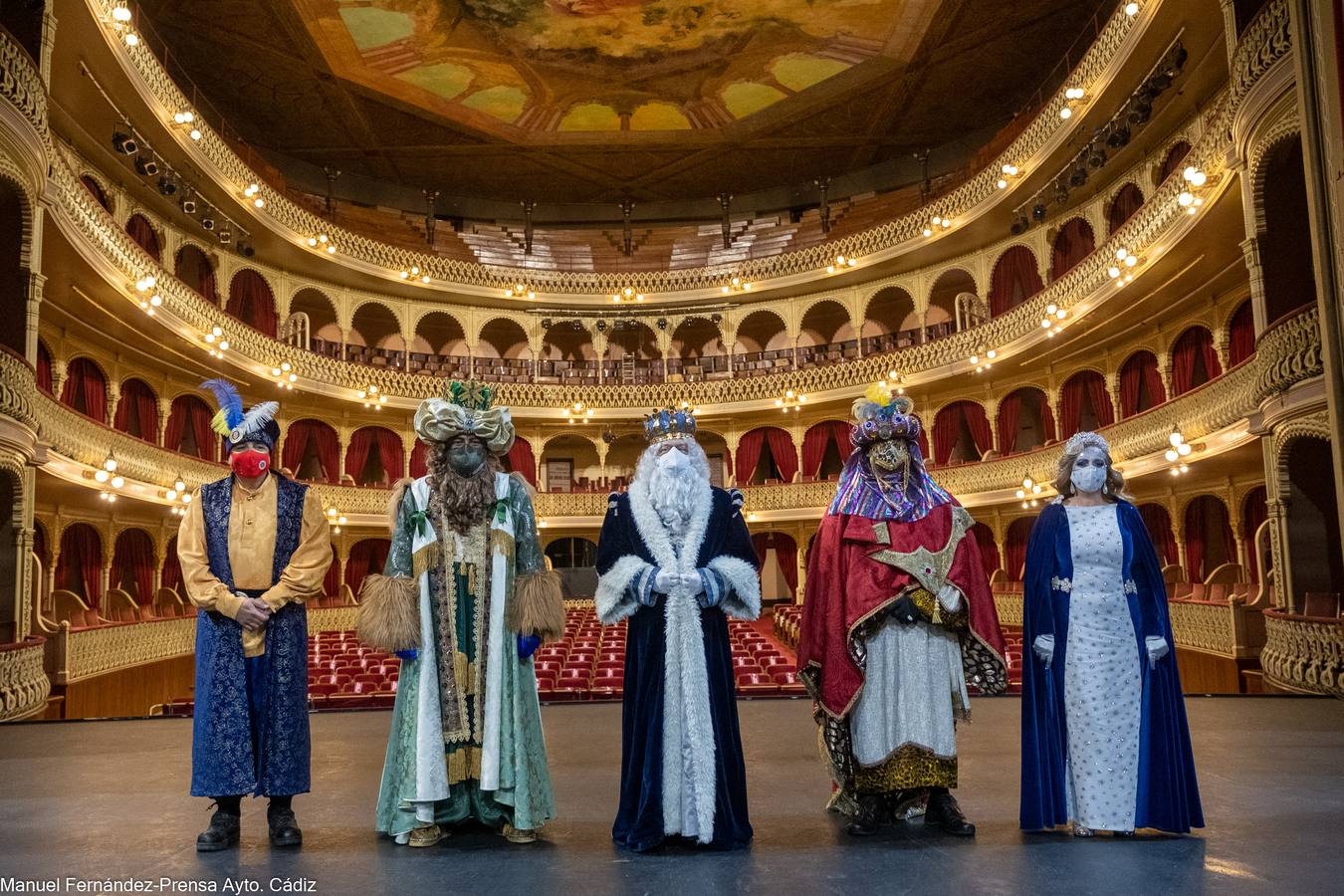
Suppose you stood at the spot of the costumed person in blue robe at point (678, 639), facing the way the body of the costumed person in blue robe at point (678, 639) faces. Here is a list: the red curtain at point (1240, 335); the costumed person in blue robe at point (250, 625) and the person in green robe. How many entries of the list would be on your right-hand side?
2

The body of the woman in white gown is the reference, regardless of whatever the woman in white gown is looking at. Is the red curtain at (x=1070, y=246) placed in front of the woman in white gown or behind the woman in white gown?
behind

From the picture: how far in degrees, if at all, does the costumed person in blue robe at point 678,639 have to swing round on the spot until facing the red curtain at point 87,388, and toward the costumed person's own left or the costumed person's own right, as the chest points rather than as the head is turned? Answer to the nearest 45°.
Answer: approximately 135° to the costumed person's own right

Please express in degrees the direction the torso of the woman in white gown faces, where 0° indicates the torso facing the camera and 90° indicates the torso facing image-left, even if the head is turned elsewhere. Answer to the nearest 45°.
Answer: approximately 0°

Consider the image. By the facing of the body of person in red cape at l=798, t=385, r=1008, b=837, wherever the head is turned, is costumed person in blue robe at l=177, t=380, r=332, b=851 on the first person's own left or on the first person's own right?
on the first person's own right

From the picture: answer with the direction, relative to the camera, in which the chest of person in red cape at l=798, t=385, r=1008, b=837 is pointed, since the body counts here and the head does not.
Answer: toward the camera

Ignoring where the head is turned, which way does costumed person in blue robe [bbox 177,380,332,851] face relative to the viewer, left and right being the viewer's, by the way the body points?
facing the viewer

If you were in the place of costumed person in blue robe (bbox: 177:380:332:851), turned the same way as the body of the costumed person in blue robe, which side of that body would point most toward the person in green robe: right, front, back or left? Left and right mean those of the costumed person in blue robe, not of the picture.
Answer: left

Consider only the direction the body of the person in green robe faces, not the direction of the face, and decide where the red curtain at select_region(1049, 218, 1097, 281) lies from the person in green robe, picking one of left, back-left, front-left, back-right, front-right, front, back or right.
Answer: back-left
